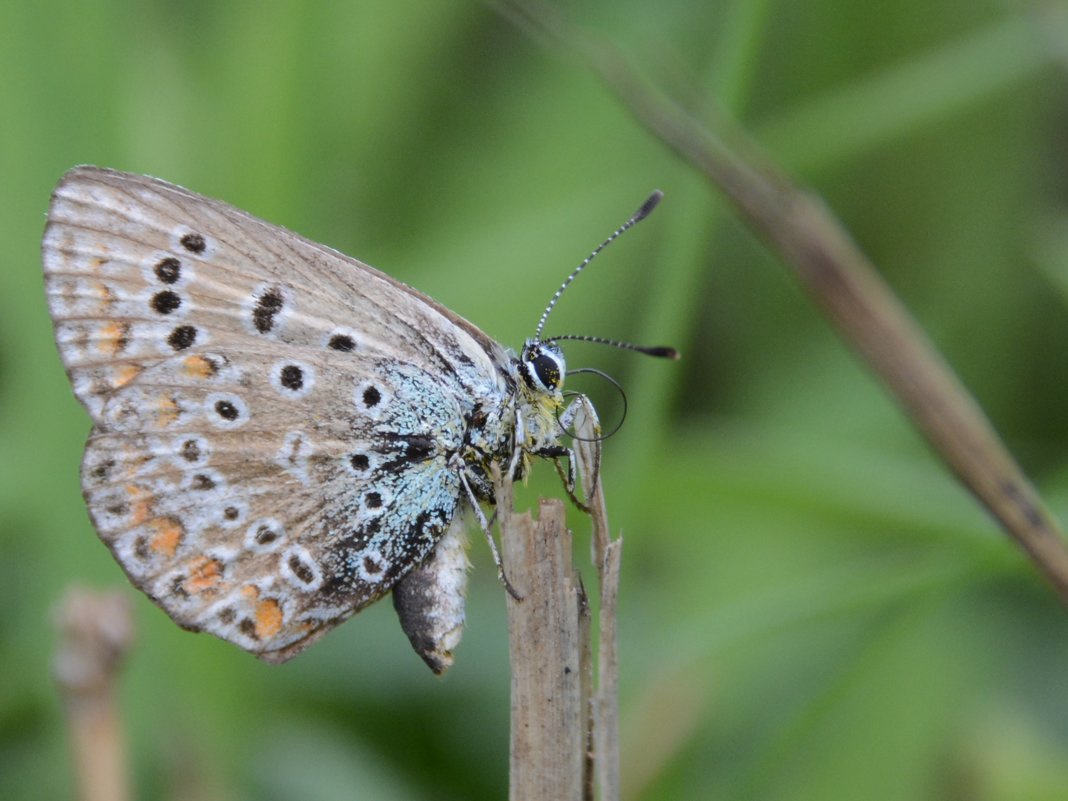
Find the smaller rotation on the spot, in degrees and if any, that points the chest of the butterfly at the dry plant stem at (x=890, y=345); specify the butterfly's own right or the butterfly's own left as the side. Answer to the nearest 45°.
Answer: approximately 45° to the butterfly's own right

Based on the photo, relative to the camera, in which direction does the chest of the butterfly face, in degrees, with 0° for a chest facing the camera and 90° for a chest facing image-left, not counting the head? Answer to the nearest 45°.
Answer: approximately 270°
